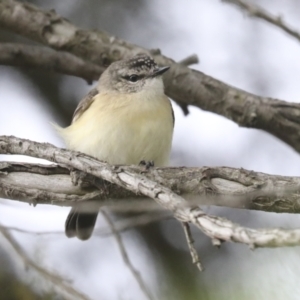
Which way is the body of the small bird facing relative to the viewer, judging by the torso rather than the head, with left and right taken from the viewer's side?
facing the viewer and to the right of the viewer

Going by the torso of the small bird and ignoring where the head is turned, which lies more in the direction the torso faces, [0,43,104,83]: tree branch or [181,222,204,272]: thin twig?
the thin twig

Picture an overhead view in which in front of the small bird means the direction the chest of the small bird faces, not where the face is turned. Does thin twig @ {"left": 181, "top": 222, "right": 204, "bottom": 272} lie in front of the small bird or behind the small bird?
in front

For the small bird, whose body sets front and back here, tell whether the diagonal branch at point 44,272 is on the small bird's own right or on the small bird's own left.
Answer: on the small bird's own right

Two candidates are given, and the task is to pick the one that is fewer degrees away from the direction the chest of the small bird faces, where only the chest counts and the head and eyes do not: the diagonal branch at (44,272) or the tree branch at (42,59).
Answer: the diagonal branch
